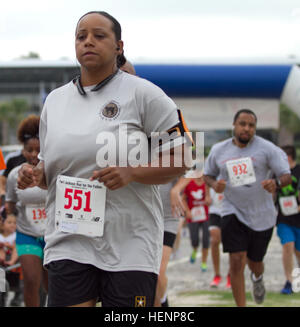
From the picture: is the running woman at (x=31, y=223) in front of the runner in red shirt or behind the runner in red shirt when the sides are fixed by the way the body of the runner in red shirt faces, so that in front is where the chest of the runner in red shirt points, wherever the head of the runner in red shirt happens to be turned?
in front

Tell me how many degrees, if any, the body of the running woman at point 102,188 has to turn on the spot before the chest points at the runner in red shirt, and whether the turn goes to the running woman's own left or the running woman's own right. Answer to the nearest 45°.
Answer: approximately 135° to the running woman's own right

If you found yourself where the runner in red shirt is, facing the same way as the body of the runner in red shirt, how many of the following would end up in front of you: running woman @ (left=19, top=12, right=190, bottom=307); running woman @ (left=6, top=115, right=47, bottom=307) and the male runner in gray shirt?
3

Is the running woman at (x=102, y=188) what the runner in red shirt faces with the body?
yes

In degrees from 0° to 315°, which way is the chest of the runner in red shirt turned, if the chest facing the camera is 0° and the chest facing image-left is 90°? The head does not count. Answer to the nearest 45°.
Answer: approximately 0°

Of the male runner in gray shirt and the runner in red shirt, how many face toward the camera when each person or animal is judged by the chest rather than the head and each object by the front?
2

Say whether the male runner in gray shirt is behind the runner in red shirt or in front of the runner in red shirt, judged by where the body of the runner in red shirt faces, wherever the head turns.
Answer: in front

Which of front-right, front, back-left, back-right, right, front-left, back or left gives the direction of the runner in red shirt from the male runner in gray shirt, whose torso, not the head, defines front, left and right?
back
